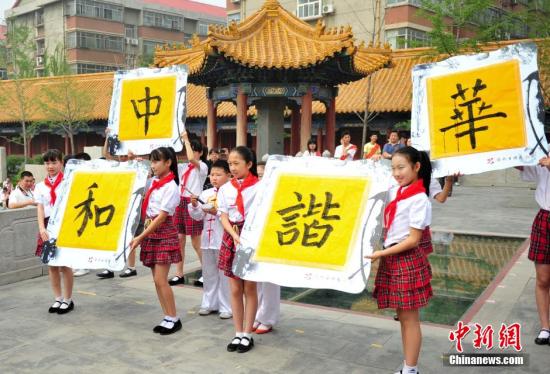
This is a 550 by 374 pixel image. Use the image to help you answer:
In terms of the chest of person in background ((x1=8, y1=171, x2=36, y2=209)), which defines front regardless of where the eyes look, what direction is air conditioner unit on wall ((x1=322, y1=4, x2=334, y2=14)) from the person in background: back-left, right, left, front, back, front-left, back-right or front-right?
left

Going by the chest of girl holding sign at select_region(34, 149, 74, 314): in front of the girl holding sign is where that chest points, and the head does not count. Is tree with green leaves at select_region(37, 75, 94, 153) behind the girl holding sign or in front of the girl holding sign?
behind

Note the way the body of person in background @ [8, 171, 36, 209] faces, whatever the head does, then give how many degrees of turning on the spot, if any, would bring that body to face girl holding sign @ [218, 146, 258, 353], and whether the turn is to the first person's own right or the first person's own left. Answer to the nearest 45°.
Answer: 0° — they already face them

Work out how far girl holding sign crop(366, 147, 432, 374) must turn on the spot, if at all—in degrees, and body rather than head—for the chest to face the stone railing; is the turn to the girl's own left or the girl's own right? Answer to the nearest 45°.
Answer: approximately 90° to the girl's own right

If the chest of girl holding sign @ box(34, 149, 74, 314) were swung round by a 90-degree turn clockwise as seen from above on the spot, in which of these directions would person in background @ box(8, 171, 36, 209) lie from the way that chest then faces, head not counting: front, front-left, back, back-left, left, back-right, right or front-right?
right

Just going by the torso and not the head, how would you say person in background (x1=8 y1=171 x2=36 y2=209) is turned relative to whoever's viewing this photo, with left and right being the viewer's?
facing the viewer and to the right of the viewer

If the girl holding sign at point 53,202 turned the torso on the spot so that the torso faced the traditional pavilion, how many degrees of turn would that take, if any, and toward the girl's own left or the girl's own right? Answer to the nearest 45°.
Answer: approximately 135° to the girl's own left

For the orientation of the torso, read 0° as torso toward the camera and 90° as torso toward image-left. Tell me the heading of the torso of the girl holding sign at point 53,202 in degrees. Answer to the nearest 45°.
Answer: approximately 0°

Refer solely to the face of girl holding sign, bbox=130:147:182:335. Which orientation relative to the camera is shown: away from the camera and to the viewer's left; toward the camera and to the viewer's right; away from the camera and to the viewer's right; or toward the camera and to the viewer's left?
toward the camera and to the viewer's left

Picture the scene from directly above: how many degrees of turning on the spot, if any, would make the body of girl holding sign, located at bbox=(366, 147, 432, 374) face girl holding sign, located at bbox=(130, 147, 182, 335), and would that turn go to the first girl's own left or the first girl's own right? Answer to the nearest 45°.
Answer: approximately 45° to the first girl's own right

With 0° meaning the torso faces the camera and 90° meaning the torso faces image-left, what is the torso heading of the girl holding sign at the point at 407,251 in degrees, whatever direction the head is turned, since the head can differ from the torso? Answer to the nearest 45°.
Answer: approximately 45°

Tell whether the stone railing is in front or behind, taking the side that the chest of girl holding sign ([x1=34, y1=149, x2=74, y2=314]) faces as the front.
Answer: behind

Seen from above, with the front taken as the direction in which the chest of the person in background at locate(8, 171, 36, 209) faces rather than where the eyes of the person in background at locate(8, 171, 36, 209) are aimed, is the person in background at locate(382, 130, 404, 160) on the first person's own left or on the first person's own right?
on the first person's own left

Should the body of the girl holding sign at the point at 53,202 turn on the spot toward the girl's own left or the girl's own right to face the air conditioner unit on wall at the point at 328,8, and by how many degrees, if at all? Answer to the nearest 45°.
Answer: approximately 135° to the girl's own left

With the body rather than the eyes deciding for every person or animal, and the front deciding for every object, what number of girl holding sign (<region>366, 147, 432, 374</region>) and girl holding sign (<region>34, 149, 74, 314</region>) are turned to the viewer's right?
0
